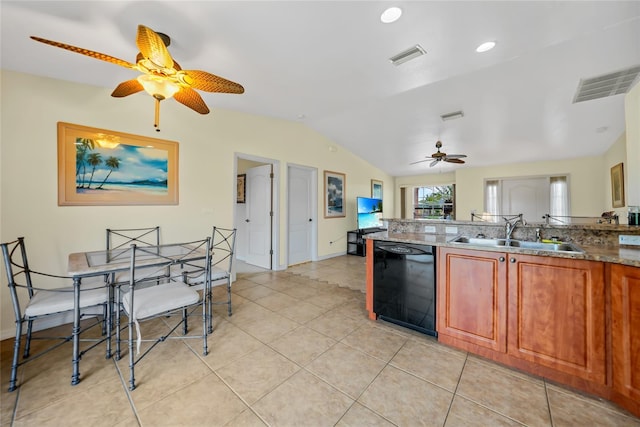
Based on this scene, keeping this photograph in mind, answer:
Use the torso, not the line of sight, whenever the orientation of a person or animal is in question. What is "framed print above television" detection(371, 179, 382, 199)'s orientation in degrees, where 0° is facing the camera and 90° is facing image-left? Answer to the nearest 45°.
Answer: approximately 315°

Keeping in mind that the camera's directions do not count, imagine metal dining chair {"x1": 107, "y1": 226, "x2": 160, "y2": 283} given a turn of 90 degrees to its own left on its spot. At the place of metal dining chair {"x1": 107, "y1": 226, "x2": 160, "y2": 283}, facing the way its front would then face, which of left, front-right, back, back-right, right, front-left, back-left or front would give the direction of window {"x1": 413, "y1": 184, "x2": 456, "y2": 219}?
front

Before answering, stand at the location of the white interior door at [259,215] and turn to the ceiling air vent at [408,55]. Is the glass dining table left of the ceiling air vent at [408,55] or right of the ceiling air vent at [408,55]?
right

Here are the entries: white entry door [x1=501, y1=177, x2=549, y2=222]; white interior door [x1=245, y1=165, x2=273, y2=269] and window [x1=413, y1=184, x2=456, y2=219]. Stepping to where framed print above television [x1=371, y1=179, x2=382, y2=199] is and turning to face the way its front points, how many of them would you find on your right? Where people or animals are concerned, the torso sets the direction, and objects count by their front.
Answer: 1

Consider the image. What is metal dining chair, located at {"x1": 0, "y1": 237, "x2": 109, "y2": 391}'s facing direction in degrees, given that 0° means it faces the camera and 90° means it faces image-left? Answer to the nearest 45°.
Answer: approximately 270°

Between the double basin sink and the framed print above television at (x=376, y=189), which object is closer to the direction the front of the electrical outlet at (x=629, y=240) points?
the double basin sink

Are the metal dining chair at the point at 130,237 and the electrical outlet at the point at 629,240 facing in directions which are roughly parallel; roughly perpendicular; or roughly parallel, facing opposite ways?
roughly perpendicular
